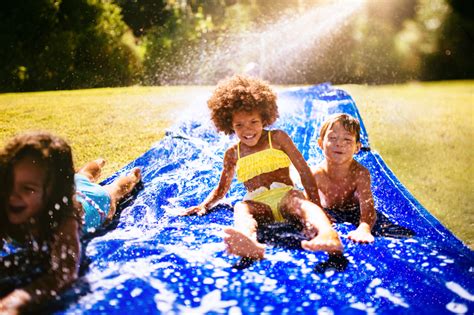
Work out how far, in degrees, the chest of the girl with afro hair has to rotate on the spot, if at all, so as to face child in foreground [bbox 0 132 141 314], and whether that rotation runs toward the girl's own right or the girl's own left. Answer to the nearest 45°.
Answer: approximately 45° to the girl's own right

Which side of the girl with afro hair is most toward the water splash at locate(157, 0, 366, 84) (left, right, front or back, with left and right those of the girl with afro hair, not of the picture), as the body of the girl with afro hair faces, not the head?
back

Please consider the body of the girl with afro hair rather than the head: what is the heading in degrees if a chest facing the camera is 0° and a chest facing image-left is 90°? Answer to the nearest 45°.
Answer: approximately 0°
